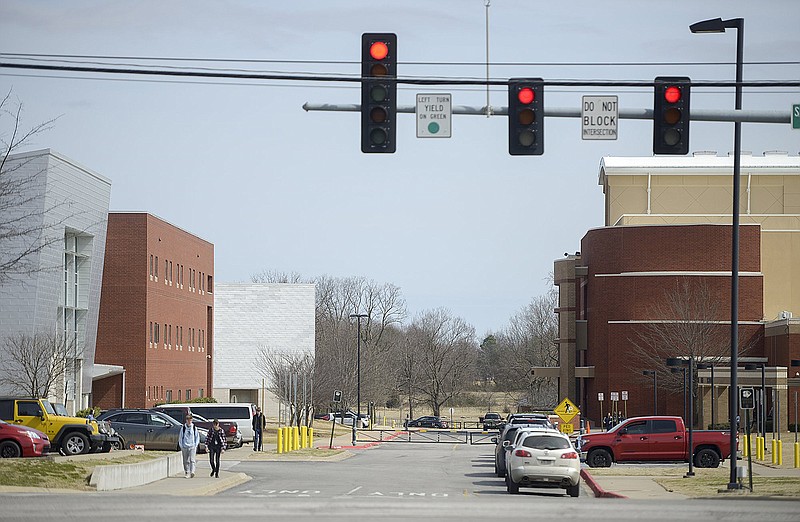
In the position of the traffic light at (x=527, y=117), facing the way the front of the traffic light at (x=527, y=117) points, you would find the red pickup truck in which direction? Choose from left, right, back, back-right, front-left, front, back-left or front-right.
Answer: back

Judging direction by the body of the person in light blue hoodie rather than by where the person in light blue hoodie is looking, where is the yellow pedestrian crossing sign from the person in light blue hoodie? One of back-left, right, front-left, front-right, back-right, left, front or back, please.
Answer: back-left

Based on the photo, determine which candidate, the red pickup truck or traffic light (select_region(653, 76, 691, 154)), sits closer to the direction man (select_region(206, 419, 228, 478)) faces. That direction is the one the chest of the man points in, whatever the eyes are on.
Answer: the traffic light

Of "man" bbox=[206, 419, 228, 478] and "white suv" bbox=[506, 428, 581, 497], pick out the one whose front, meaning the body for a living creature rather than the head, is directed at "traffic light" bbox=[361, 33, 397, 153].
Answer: the man

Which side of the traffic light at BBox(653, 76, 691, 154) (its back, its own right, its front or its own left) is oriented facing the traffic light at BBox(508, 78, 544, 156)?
right

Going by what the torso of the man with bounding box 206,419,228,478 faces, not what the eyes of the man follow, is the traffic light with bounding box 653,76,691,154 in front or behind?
in front
